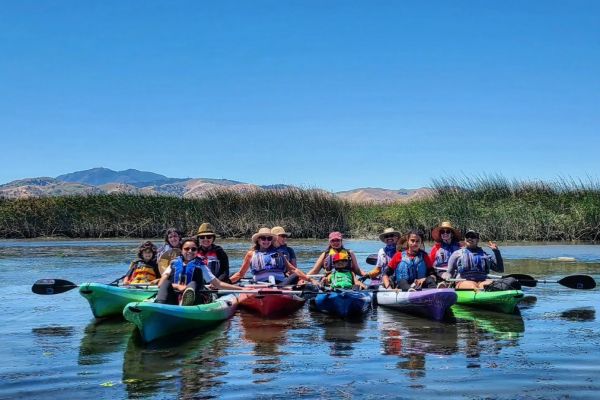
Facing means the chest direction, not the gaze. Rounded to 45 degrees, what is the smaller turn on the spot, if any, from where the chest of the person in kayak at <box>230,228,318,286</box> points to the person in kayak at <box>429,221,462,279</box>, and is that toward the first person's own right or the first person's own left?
approximately 90° to the first person's own left

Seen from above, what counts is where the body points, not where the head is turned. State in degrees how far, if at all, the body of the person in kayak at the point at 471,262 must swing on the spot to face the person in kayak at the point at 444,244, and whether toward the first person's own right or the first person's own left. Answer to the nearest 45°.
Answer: approximately 135° to the first person's own right

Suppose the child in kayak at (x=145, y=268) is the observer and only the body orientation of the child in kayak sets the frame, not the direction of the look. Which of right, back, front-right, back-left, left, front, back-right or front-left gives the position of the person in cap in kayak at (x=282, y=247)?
left

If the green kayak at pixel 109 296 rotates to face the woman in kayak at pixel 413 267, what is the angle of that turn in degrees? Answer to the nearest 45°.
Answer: approximately 135° to its left

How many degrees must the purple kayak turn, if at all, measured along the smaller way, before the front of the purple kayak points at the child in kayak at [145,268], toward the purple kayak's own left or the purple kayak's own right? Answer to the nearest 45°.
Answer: approximately 135° to the purple kayak's own right

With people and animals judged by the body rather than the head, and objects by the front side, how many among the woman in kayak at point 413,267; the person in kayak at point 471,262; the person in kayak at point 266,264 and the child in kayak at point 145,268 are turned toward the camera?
4

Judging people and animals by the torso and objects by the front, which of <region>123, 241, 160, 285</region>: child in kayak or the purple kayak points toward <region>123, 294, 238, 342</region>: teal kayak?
the child in kayak

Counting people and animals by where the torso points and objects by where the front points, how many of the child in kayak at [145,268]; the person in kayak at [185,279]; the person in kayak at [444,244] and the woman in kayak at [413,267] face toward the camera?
4

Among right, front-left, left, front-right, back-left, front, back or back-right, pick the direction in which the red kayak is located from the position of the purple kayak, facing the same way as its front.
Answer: back-right

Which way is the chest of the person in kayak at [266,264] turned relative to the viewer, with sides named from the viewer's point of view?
facing the viewer

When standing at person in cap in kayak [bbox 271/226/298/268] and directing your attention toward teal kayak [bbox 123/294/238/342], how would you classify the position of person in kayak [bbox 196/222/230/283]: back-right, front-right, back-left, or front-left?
front-right

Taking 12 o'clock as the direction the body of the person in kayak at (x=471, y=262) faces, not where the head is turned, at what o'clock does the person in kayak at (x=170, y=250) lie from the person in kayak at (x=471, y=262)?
the person in kayak at (x=170, y=250) is roughly at 3 o'clock from the person in kayak at (x=471, y=262).

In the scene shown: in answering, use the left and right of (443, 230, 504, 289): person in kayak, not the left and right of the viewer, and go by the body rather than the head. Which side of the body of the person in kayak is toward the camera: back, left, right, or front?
front

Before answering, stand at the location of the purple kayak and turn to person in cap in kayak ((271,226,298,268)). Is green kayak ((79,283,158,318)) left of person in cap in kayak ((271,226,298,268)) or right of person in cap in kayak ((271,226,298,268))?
left

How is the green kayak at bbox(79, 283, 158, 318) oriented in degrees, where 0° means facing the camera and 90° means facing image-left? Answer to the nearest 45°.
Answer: approximately 45°
